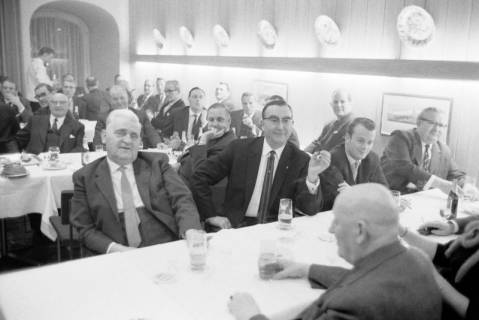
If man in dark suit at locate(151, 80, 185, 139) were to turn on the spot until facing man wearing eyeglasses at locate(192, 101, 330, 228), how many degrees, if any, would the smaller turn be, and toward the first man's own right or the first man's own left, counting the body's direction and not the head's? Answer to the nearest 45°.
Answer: approximately 45° to the first man's own left

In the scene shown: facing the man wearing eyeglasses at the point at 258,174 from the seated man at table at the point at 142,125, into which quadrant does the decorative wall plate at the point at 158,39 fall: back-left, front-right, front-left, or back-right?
back-left

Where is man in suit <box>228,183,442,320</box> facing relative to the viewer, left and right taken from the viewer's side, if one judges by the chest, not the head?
facing away from the viewer and to the left of the viewer

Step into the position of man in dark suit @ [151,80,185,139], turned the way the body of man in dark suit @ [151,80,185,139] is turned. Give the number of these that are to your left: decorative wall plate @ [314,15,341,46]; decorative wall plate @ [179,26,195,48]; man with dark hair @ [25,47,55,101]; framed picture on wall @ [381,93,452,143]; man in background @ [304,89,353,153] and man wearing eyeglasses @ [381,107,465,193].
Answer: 4

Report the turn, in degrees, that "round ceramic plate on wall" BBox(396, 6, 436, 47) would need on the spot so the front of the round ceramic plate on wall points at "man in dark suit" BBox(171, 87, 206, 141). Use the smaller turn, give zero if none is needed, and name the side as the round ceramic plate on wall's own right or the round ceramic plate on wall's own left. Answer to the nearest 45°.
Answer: approximately 90° to the round ceramic plate on wall's own right

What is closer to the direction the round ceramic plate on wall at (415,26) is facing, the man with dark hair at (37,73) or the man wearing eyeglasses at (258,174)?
the man wearing eyeglasses

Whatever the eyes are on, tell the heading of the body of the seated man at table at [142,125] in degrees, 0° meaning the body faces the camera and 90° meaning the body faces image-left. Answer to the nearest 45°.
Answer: approximately 0°

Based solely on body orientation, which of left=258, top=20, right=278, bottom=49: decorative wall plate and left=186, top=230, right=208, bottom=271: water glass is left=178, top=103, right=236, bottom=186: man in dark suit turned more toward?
the water glass

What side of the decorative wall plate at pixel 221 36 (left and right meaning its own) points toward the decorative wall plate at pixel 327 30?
left
